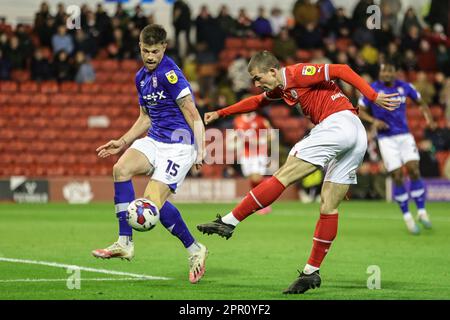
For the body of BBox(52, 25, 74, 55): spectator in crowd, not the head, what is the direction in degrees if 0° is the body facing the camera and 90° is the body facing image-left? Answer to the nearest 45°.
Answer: approximately 0°

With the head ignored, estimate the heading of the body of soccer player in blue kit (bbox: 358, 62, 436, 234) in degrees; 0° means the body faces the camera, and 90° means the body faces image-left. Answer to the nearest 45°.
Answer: approximately 0°

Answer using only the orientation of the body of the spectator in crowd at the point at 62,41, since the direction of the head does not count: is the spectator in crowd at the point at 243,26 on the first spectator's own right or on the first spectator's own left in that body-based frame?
on the first spectator's own left

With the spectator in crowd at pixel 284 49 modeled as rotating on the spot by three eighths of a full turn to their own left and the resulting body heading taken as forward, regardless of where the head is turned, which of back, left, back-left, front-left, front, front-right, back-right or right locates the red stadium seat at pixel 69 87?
back-left

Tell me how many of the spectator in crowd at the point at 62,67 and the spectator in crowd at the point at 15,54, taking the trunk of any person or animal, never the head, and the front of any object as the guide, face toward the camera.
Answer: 2

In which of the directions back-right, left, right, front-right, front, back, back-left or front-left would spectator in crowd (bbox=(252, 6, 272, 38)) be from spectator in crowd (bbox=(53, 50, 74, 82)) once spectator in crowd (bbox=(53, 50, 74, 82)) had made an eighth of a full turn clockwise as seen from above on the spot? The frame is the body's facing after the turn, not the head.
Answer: back-left

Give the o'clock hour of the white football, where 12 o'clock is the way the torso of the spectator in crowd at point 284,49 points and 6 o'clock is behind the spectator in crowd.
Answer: The white football is roughly at 12 o'clock from the spectator in crowd.

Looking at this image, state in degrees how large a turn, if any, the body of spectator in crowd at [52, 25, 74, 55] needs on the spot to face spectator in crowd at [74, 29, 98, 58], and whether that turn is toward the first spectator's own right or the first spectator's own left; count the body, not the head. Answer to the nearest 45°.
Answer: approximately 90° to the first spectator's own left
